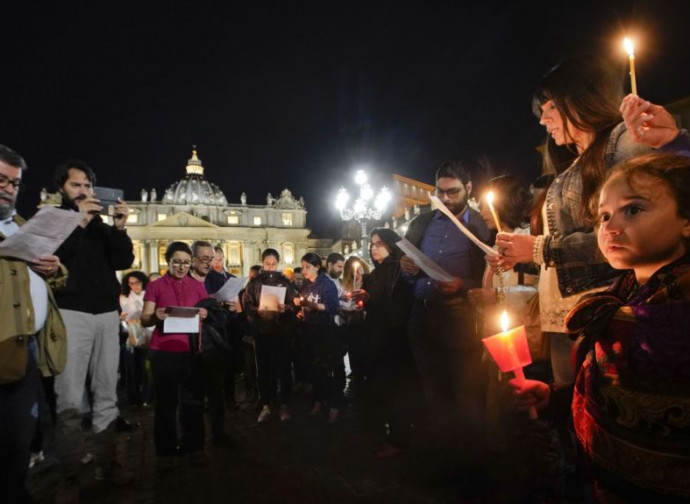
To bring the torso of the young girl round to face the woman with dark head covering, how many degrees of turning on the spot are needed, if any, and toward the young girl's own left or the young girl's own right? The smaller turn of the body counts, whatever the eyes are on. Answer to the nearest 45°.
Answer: approximately 90° to the young girl's own right

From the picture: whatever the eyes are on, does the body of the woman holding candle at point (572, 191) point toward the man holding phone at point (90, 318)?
yes

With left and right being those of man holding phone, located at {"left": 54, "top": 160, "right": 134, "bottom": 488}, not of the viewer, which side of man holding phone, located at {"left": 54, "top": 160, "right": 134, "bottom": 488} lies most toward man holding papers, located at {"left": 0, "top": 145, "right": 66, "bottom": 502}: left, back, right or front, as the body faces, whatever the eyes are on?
right

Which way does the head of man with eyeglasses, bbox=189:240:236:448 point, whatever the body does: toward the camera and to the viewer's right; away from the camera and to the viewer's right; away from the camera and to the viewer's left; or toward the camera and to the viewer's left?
toward the camera and to the viewer's right

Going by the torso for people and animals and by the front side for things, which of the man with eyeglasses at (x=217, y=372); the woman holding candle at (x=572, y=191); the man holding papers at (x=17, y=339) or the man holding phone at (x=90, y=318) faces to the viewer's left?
the woman holding candle

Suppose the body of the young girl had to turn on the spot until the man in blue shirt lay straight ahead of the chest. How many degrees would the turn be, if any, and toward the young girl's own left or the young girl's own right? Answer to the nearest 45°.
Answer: approximately 90° to the young girl's own right

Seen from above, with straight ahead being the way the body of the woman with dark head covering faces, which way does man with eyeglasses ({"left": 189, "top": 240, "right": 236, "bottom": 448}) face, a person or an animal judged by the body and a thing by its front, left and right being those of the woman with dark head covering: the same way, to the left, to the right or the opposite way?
to the left

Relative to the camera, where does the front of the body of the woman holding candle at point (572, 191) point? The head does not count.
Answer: to the viewer's left

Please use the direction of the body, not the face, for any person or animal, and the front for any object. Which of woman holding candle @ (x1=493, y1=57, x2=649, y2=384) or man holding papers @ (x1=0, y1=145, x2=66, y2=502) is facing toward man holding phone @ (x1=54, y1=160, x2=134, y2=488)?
the woman holding candle

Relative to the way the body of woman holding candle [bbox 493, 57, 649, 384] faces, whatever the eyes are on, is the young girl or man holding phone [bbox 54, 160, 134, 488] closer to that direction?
the man holding phone

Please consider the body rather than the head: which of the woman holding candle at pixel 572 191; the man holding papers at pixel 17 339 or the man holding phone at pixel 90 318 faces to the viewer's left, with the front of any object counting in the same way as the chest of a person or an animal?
the woman holding candle

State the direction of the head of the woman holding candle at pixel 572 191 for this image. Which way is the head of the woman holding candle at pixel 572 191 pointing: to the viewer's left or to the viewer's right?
to the viewer's left
